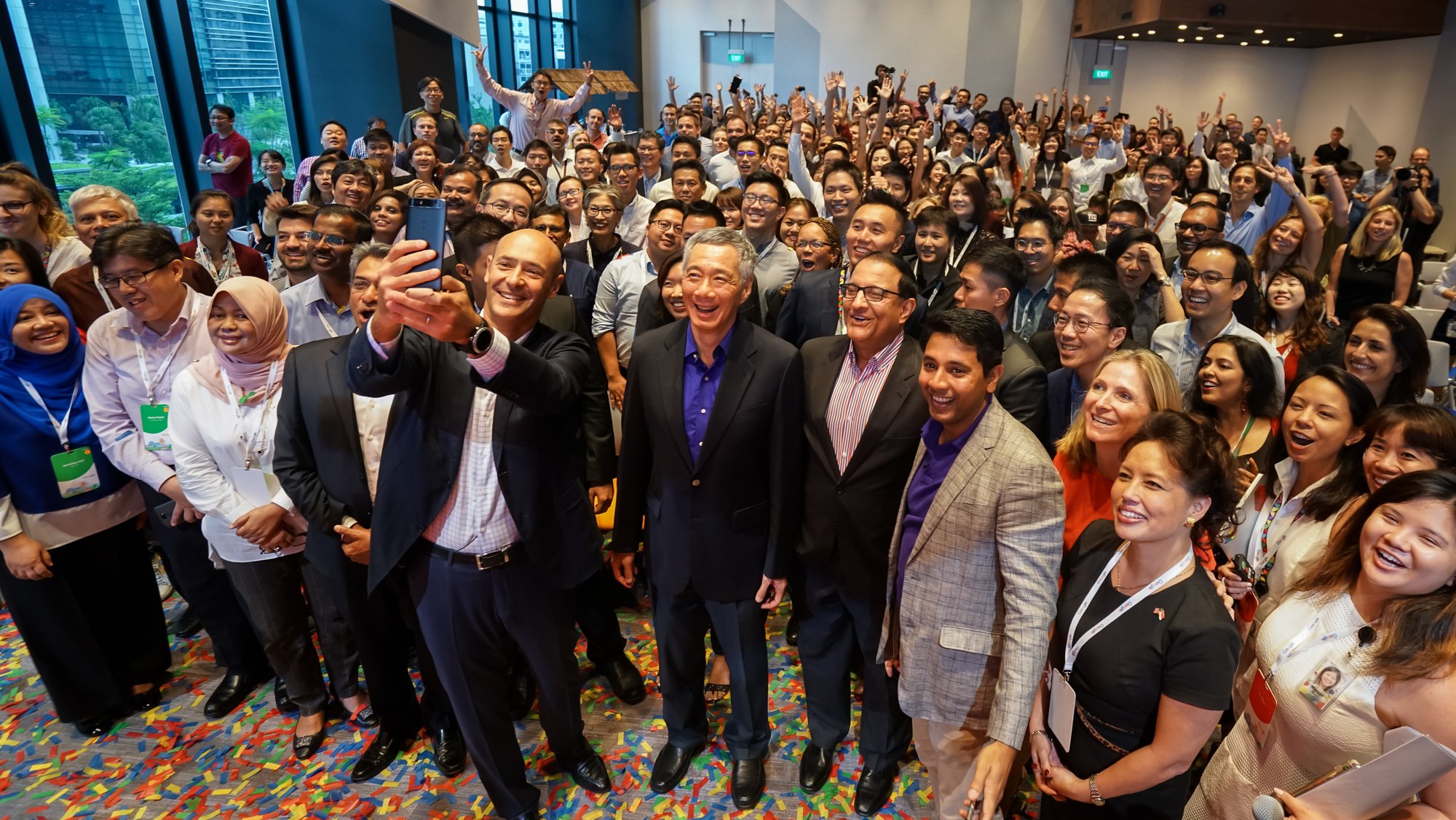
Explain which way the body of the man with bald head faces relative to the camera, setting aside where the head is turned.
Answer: toward the camera

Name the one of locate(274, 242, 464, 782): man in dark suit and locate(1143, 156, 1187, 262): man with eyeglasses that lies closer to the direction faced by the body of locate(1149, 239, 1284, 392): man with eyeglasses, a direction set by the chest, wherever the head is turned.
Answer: the man in dark suit

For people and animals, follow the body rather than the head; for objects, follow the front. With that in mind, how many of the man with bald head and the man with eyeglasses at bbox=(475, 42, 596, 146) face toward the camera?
2

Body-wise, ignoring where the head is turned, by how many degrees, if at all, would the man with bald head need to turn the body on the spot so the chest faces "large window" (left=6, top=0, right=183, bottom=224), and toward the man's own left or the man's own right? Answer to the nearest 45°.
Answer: approximately 135° to the man's own right

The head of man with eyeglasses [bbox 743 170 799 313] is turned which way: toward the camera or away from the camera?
toward the camera

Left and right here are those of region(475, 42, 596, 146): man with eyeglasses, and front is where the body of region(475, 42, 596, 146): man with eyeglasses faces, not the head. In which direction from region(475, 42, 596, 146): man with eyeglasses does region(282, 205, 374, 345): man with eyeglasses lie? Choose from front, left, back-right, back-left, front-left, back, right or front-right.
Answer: front

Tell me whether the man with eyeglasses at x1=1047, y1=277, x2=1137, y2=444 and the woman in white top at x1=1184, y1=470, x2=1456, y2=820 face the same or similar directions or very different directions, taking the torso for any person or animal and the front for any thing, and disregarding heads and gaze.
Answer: same or similar directions

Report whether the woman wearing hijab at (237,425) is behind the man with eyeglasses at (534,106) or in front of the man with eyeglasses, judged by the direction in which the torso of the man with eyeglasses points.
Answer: in front

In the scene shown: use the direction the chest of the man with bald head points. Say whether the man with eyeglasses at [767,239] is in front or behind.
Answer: behind

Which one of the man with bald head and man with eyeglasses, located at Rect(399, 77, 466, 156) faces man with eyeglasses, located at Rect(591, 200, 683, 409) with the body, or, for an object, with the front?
man with eyeglasses, located at Rect(399, 77, 466, 156)

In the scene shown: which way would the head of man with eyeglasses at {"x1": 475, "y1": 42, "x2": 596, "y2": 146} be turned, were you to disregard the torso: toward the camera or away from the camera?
toward the camera

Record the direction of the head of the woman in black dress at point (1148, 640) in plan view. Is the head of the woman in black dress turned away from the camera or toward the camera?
toward the camera

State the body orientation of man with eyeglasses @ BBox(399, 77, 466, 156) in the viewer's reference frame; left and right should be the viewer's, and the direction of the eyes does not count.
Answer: facing the viewer

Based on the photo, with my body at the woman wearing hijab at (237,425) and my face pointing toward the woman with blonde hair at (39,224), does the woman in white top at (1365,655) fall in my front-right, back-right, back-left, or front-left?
back-right

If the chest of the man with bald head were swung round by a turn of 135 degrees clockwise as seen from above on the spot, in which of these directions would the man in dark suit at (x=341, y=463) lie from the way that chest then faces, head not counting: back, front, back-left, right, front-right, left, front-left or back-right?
front

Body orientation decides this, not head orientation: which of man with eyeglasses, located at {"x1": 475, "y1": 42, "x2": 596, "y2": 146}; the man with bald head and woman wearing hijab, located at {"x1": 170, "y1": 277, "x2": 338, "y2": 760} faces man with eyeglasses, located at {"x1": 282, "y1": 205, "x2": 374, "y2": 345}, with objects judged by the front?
man with eyeglasses, located at {"x1": 475, "y1": 42, "x2": 596, "y2": 146}

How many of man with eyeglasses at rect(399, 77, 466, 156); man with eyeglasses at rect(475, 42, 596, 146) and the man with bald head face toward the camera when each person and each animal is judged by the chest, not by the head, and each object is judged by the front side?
3
